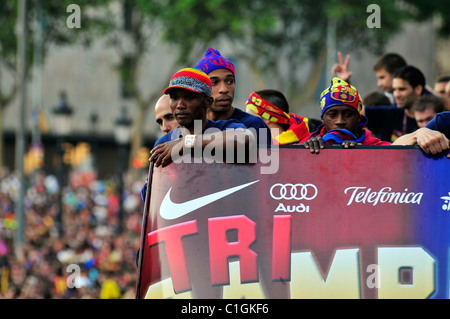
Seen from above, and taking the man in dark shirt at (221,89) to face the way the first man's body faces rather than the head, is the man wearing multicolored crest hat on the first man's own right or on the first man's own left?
on the first man's own left

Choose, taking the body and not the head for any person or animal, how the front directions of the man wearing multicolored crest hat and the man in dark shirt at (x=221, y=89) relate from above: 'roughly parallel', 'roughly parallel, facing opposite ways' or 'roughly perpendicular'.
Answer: roughly parallel

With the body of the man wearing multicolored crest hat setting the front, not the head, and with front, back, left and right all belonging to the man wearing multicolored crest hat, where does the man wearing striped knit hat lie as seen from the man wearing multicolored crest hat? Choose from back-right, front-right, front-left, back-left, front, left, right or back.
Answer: front-right

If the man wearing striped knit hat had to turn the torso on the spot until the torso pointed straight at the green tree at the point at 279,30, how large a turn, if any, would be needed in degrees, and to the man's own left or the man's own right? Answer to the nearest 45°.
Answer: approximately 135° to the man's own right

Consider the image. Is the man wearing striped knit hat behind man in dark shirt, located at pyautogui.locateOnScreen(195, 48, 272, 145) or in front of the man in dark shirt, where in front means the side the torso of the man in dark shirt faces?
in front

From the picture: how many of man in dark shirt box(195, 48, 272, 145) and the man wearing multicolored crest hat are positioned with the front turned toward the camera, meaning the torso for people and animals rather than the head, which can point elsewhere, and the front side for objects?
2

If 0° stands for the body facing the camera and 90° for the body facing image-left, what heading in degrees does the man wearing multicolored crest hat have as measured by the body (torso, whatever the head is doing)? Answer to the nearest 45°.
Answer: approximately 0°

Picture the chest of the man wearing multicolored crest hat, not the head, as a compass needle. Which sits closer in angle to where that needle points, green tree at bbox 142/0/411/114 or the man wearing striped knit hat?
the man wearing striped knit hat

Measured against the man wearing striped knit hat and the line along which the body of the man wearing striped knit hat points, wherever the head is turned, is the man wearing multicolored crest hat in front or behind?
behind

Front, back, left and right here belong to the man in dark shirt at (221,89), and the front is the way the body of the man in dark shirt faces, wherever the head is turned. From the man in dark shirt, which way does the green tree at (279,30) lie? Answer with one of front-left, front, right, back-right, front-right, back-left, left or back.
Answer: back

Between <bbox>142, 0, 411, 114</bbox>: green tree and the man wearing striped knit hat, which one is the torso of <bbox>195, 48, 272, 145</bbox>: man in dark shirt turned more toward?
the man wearing striped knit hat

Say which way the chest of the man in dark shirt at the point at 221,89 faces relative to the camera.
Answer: toward the camera

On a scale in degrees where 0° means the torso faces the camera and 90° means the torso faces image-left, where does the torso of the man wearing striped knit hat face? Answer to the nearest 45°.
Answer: approximately 45°

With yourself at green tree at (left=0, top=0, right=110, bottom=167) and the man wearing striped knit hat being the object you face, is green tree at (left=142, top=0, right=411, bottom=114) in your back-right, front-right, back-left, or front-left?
front-left

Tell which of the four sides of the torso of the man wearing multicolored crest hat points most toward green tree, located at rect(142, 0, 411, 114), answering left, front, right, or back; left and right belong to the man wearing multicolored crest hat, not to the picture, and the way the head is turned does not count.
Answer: back
